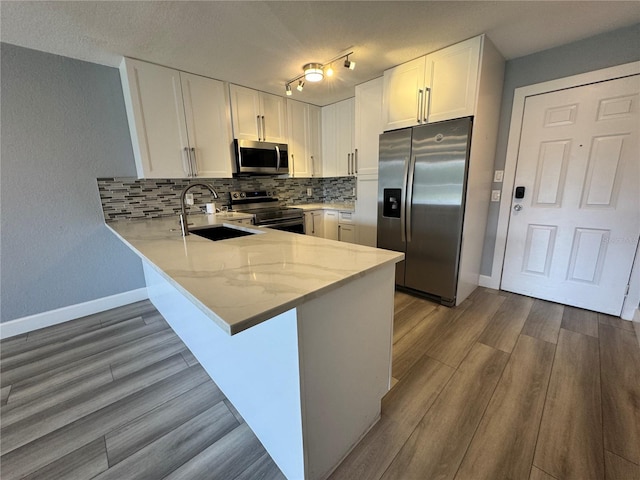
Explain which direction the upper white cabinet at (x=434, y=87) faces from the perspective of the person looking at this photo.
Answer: facing the viewer and to the left of the viewer

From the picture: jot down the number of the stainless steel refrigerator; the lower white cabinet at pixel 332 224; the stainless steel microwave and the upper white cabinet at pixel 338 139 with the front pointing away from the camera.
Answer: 0

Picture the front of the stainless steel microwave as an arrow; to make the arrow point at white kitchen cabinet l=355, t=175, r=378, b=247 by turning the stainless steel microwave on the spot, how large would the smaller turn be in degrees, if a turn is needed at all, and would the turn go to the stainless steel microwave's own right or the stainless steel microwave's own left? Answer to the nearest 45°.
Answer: approximately 45° to the stainless steel microwave's own left

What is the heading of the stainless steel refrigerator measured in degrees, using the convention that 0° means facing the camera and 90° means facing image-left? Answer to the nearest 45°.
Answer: approximately 45°

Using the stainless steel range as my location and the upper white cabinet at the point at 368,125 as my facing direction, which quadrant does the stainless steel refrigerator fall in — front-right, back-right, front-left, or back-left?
front-right

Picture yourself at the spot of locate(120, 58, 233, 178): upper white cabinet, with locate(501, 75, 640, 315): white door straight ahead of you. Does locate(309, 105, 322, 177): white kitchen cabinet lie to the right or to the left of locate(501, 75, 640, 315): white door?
left

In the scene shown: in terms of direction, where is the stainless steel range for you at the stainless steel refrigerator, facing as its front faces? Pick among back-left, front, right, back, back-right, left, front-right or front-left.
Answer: front-right

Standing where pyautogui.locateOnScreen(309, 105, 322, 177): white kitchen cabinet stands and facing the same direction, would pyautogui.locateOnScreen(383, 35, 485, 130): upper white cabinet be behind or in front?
in front

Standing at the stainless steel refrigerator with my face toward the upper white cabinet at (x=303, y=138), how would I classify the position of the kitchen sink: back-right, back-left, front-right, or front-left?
front-left

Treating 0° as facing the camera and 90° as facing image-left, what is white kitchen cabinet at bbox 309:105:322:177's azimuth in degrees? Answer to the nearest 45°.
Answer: approximately 315°

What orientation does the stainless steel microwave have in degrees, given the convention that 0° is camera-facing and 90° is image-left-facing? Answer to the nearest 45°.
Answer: approximately 315°

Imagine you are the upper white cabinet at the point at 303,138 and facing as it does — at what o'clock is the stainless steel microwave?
The stainless steel microwave is roughly at 3 o'clock from the upper white cabinet.

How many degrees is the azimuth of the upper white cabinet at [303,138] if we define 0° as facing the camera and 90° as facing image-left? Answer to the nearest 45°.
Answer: approximately 315°
